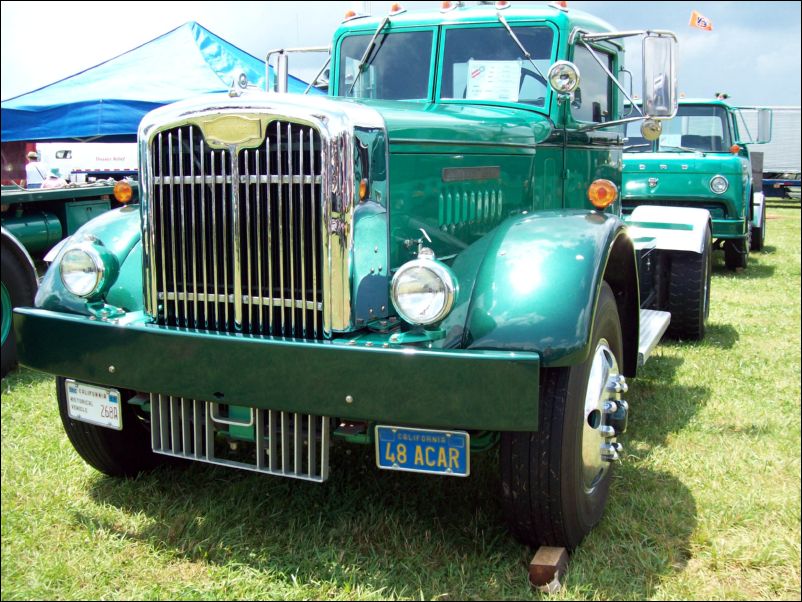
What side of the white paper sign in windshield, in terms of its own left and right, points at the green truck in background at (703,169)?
back

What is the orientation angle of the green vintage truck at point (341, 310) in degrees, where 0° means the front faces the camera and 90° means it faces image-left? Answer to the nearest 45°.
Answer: approximately 45°

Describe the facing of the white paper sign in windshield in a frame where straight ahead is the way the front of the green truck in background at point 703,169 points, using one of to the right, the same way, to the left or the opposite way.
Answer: the same way

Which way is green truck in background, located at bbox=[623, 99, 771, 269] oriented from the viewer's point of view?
toward the camera

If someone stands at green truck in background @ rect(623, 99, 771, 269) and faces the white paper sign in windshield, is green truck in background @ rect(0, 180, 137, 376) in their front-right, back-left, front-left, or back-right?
front-right

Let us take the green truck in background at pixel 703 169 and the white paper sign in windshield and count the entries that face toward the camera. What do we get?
2

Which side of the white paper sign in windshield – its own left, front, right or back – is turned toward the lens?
front

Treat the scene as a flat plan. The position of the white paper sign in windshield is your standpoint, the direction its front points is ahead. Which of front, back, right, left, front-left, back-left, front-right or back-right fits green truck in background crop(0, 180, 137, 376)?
back-right

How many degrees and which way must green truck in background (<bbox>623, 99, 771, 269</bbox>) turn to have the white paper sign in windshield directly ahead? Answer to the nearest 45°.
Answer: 0° — it already faces it

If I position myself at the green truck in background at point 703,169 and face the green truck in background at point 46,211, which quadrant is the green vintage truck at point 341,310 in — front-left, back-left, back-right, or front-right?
front-left

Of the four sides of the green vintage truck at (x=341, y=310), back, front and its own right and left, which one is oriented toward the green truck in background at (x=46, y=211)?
right

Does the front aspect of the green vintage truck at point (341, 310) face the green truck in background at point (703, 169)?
no

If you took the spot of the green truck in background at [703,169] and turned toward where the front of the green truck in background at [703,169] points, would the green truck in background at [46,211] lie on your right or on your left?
on your right
